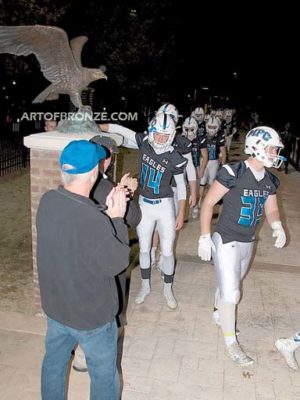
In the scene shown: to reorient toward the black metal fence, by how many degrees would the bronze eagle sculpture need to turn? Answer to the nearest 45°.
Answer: approximately 90° to its left

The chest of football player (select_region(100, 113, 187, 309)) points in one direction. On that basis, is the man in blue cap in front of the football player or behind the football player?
in front

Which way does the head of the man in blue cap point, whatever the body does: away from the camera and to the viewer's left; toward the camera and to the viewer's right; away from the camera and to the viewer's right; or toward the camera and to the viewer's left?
away from the camera and to the viewer's right

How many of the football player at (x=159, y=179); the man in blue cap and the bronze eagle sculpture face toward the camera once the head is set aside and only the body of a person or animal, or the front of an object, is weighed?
1

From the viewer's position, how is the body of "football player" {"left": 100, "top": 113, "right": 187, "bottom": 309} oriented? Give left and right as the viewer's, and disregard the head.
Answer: facing the viewer

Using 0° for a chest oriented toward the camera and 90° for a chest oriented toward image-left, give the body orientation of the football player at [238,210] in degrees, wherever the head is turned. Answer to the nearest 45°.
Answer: approximately 315°

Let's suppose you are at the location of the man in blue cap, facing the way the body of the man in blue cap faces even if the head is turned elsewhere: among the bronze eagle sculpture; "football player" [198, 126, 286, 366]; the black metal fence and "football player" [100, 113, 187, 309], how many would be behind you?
0

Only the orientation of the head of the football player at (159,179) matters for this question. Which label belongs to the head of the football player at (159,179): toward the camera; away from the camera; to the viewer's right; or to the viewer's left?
toward the camera

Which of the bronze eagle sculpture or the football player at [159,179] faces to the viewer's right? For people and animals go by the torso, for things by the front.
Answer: the bronze eagle sculpture

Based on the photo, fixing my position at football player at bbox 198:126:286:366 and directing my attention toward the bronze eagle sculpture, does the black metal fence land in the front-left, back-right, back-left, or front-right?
front-right

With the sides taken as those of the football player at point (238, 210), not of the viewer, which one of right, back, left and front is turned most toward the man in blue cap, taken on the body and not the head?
right

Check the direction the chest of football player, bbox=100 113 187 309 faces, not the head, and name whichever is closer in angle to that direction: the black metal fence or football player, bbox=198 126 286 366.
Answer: the football player

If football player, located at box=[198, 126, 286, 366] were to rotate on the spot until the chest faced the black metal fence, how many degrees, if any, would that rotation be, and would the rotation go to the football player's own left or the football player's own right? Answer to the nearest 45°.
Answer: approximately 180°

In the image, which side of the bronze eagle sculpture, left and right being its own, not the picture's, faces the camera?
right

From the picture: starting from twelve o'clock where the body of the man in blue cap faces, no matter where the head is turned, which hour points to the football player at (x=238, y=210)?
The football player is roughly at 12 o'clock from the man in blue cap.

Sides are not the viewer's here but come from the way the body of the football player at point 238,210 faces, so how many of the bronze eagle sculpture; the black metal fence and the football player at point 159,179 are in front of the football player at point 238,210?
0

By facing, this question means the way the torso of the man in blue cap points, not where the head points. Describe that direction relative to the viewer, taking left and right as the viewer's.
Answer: facing away from the viewer and to the right of the viewer
